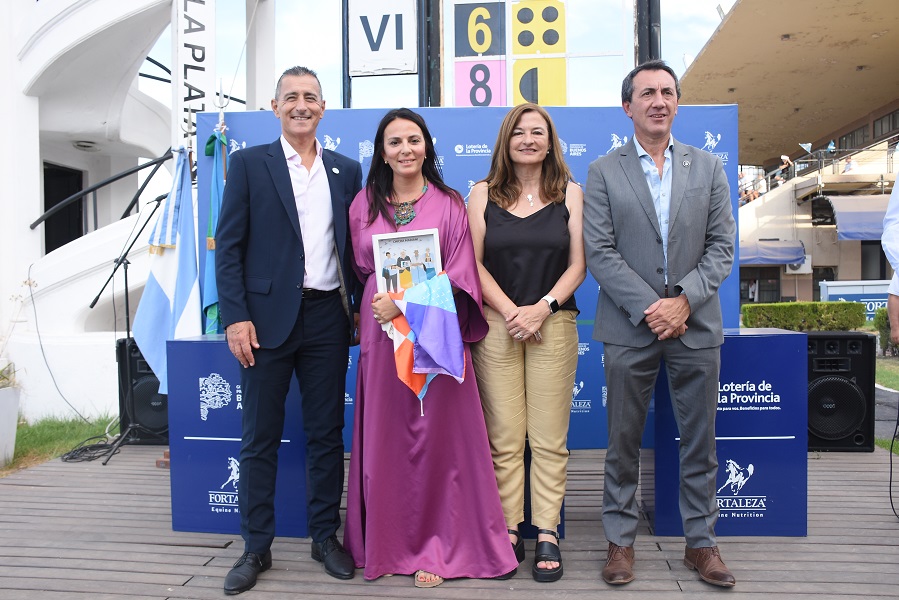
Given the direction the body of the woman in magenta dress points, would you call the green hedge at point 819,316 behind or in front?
behind

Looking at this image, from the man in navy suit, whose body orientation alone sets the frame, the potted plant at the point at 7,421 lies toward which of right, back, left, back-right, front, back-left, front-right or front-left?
back-right

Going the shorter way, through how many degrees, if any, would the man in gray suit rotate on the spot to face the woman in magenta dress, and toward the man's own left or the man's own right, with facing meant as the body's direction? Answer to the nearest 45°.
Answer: approximately 90° to the man's own right

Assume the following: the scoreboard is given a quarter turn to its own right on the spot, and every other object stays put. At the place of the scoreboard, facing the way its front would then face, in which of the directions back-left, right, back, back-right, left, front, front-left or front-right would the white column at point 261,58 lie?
front-right

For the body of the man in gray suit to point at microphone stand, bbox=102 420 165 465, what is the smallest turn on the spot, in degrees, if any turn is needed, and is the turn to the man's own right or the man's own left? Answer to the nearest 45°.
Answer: approximately 90° to the man's own right

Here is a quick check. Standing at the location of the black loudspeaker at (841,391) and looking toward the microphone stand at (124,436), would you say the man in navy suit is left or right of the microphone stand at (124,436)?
left
